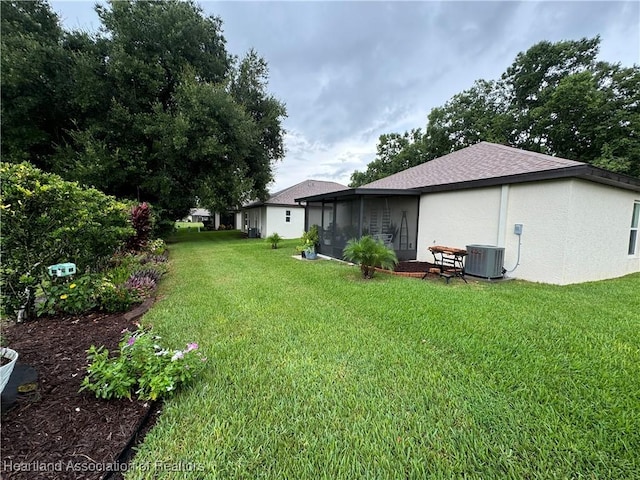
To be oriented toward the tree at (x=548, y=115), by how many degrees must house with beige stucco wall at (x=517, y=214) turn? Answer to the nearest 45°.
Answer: approximately 45° to its left

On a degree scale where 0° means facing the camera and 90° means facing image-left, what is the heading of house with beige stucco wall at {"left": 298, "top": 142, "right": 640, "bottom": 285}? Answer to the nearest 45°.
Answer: approximately 225°

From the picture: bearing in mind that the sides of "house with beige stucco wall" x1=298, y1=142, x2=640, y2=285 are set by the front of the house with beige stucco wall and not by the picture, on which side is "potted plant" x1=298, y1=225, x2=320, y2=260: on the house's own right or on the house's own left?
on the house's own left

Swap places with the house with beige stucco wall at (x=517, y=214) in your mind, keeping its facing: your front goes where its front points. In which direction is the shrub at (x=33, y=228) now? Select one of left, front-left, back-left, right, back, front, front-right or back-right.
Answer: back

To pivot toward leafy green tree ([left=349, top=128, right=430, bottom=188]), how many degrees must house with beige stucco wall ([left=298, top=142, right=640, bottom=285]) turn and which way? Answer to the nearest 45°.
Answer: approximately 90° to its left

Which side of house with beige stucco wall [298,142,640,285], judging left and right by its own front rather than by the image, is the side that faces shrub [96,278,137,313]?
back

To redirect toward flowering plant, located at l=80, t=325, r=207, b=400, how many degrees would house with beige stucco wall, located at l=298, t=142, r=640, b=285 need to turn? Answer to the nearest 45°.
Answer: approximately 180°

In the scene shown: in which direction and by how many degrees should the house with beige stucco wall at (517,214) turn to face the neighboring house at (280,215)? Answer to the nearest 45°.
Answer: approximately 90° to its left

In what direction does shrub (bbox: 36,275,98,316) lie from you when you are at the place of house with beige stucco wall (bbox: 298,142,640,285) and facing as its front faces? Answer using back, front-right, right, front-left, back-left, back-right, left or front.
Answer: back

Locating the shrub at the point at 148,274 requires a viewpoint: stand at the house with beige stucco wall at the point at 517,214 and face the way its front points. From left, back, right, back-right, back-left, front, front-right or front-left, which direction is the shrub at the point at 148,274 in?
back

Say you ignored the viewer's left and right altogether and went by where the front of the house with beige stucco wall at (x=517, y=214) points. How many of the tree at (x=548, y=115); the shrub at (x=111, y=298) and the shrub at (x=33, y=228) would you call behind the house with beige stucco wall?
2

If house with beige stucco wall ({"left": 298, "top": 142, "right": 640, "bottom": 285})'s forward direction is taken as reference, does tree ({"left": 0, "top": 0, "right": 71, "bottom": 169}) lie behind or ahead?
behind

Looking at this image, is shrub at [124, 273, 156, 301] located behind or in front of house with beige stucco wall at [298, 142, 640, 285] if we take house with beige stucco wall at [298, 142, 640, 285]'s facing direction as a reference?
behind

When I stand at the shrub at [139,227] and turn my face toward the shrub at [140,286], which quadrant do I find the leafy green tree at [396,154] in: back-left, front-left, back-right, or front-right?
back-left
